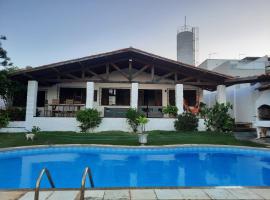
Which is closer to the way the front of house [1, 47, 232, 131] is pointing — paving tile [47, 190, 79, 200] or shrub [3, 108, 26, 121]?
the paving tile

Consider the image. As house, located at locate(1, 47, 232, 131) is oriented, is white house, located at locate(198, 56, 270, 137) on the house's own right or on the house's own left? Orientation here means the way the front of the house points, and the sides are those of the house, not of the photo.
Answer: on the house's own left

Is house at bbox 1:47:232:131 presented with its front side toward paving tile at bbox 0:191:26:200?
yes

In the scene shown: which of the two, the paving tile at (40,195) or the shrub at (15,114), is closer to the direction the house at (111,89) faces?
the paving tile

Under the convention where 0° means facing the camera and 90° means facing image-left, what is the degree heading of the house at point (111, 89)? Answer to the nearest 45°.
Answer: approximately 0°

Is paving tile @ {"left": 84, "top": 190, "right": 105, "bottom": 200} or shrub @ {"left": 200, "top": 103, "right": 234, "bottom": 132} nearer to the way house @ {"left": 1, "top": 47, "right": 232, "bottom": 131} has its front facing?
the paving tile

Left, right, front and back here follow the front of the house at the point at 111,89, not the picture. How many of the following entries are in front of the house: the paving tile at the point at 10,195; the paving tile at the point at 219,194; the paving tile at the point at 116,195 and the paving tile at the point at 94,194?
4

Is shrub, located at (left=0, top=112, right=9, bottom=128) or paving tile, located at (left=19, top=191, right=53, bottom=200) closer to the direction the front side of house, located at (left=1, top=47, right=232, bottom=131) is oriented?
the paving tile

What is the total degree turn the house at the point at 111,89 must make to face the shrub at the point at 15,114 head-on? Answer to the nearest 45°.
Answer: approximately 90° to its right

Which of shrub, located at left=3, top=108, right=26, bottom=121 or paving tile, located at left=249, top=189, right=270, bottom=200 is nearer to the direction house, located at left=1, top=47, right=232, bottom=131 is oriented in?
the paving tile

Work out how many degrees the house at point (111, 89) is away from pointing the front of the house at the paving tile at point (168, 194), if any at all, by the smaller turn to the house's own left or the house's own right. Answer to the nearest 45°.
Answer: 0° — it already faces it

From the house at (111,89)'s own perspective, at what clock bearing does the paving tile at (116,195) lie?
The paving tile is roughly at 12 o'clock from the house.
